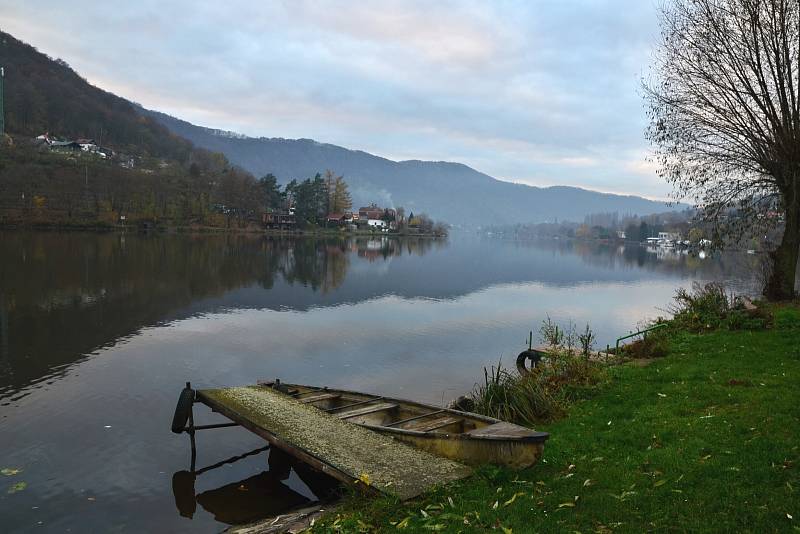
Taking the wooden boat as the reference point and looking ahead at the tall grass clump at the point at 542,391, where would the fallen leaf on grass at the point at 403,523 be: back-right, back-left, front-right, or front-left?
back-right

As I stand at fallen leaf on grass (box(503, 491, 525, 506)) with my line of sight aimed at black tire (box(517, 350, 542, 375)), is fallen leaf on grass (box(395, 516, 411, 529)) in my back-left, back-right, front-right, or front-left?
back-left

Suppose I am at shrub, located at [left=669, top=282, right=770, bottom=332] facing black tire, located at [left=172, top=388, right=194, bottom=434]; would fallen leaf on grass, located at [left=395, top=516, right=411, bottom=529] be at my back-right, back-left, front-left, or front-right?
front-left
